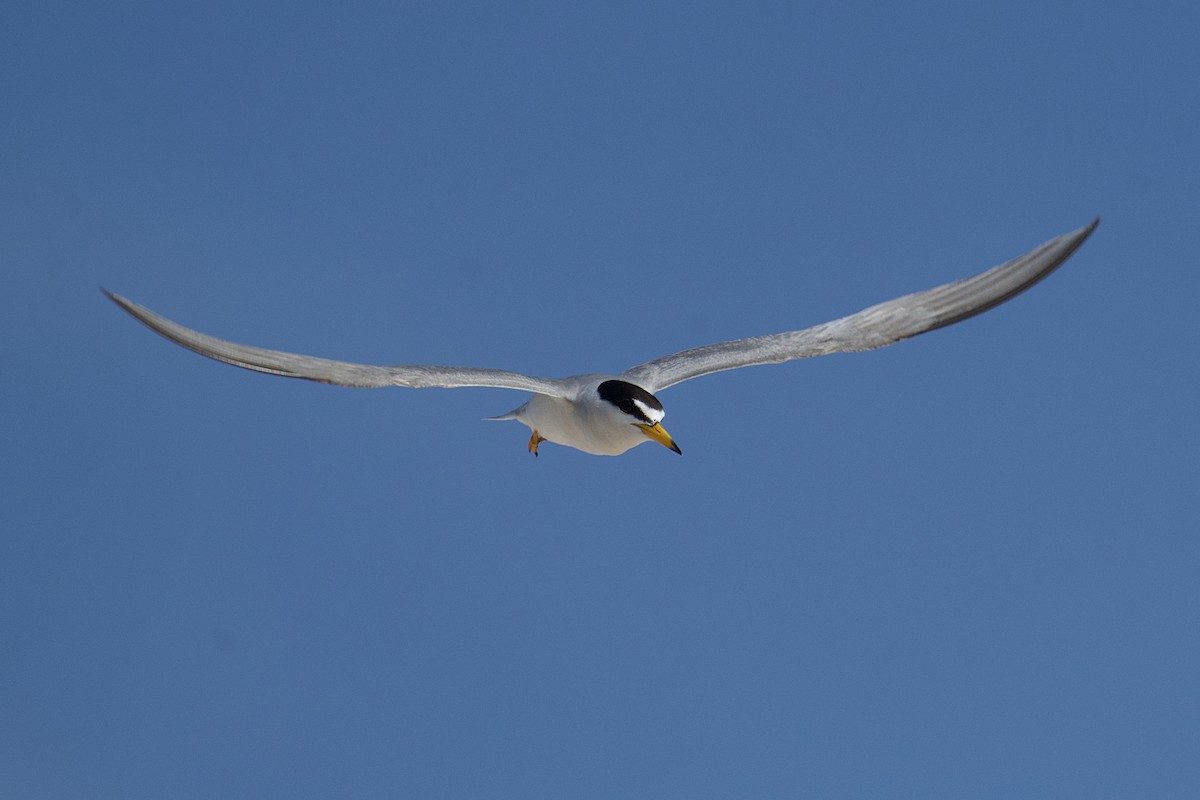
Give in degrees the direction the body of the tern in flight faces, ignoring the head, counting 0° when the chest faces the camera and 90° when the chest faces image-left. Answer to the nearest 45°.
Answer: approximately 315°
